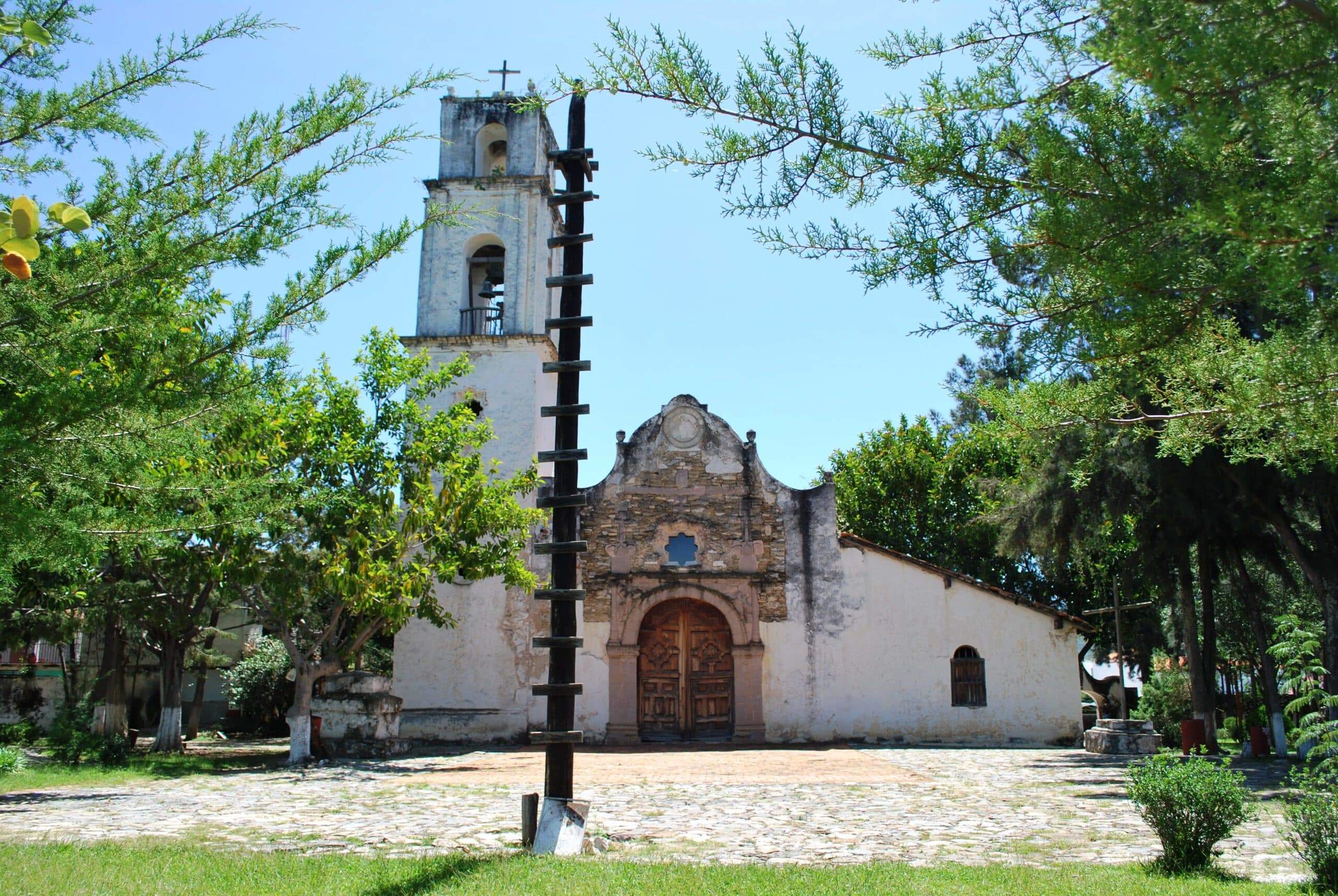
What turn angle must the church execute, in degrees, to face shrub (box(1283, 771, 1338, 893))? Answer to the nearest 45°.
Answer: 0° — it already faces it

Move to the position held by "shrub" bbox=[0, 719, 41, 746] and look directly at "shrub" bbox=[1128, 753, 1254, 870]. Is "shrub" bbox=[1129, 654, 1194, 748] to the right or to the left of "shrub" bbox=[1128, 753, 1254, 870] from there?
left

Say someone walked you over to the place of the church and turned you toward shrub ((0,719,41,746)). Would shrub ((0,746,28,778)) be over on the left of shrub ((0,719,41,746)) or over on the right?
left

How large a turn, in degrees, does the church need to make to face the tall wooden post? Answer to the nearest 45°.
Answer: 0° — it already faces it

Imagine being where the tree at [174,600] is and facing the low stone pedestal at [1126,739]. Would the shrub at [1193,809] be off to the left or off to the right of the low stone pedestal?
right

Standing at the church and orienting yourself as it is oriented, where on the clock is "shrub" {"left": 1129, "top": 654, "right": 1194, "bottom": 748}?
The shrub is roughly at 8 o'clock from the church.

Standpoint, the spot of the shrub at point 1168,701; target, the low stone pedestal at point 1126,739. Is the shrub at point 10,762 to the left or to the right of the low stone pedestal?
right

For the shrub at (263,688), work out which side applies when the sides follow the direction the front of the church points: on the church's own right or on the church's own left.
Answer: on the church's own right

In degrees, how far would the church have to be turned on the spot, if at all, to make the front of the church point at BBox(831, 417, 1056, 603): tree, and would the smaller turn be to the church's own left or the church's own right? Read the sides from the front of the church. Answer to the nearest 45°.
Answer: approximately 135° to the church's own left

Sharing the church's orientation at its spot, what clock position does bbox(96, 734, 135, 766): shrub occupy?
The shrub is roughly at 2 o'clock from the church.

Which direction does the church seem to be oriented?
toward the camera

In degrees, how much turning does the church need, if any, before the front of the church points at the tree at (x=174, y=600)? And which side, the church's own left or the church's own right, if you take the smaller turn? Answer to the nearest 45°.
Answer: approximately 45° to the church's own right

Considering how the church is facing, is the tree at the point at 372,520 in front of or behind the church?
in front
